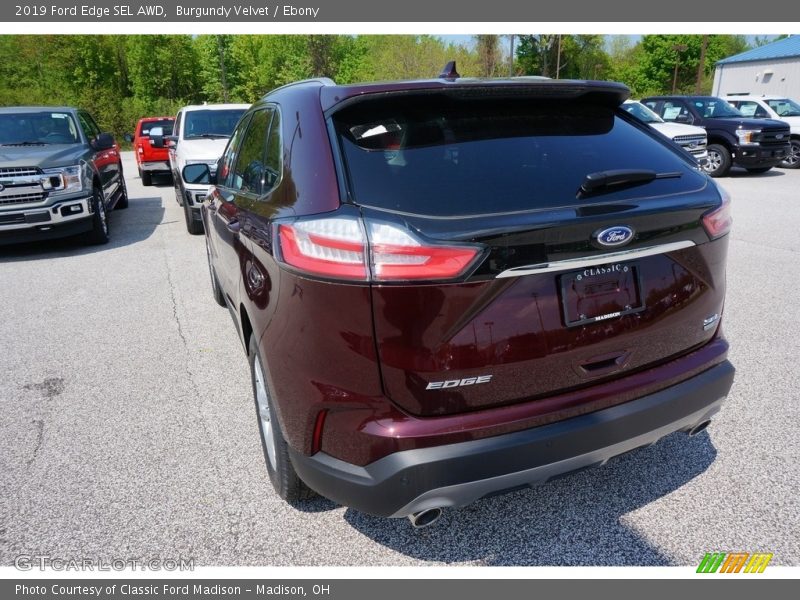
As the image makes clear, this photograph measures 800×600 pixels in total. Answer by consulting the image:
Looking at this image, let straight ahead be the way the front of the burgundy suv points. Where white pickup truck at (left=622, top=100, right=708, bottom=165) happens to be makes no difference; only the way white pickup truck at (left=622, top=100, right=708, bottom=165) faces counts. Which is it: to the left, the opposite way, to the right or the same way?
the opposite way

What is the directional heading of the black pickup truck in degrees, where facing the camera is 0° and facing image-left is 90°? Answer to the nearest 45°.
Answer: approximately 315°

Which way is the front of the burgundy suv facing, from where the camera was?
facing away from the viewer and to the left of the viewer

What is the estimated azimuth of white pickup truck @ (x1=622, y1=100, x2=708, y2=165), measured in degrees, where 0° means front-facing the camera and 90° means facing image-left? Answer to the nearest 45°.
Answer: approximately 315°

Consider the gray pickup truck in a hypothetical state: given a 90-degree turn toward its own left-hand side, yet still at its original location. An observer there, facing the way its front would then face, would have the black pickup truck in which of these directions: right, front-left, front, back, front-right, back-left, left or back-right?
front-left

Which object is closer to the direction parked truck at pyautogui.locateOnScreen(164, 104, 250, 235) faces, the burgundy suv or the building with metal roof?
the burgundy suv

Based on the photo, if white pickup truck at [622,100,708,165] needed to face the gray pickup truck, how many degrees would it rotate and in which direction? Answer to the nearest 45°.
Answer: approximately 90° to its right

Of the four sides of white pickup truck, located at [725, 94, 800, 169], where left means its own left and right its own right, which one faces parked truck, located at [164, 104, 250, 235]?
right

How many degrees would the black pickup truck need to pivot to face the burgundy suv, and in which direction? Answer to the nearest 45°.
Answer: approximately 45° to its right

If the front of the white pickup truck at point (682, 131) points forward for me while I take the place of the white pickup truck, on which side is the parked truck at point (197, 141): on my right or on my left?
on my right

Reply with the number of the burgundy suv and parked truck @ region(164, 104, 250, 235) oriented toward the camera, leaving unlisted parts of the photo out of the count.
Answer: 1

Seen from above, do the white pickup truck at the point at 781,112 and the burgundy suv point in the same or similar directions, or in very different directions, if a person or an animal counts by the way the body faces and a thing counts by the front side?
very different directions

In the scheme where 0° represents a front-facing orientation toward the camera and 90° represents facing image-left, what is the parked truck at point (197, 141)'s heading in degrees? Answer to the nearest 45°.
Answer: approximately 0°
